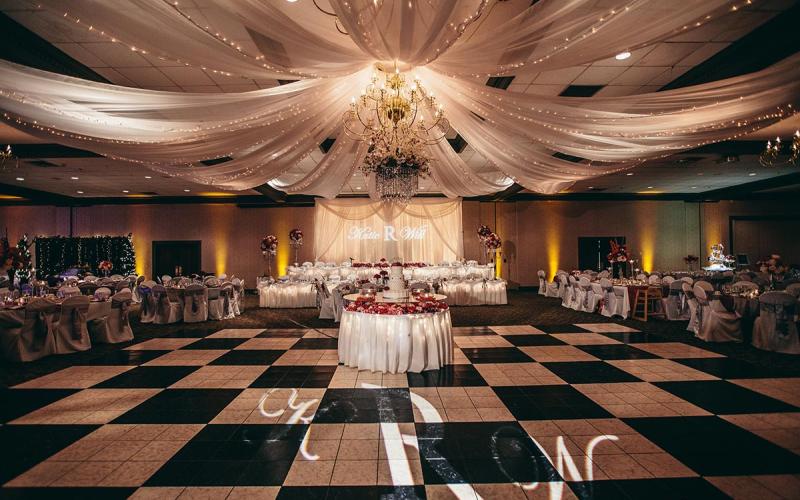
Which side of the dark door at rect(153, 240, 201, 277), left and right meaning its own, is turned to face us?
front

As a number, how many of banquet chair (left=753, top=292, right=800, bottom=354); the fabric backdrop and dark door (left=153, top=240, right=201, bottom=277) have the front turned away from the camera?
1

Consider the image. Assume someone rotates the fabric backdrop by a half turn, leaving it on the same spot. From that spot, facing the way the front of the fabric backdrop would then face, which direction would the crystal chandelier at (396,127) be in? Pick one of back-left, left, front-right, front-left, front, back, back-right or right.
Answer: back

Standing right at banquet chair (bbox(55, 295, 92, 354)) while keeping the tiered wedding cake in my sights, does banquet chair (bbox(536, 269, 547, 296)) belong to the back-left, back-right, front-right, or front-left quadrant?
front-left

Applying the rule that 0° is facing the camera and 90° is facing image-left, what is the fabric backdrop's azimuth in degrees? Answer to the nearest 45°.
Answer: approximately 0°

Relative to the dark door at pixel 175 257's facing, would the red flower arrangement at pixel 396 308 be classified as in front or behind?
in front

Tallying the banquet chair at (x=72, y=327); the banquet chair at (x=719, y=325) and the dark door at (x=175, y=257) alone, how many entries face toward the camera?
1

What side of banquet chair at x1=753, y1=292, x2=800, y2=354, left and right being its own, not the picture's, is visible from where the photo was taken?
back

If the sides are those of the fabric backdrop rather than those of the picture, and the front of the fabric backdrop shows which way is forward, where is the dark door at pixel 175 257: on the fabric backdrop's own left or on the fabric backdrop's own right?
on the fabric backdrop's own right

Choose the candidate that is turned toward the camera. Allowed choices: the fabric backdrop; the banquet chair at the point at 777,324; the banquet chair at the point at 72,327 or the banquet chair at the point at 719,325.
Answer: the fabric backdrop

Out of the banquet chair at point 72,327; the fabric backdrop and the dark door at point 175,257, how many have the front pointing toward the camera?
2

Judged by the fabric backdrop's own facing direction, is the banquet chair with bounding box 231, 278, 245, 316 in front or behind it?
in front

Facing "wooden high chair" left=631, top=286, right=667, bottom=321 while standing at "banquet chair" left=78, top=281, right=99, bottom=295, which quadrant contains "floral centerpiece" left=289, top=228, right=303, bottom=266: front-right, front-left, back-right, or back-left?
front-left
